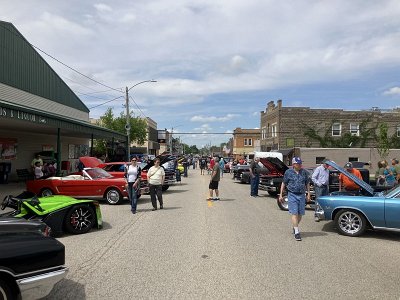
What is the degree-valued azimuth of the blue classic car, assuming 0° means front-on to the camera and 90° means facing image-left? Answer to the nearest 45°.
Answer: approximately 90°

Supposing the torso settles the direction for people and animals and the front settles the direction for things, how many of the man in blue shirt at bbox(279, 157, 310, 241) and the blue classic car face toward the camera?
1

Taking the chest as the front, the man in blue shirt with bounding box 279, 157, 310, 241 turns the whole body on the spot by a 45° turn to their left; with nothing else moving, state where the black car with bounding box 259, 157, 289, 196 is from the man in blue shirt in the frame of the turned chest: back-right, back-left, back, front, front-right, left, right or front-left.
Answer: back-left

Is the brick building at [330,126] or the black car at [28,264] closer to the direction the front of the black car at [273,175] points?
the black car

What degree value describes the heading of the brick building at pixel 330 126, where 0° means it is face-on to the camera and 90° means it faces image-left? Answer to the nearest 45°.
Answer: approximately 45°

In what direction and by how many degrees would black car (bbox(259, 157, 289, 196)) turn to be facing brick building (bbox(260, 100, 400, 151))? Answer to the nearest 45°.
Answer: approximately 135° to its right
